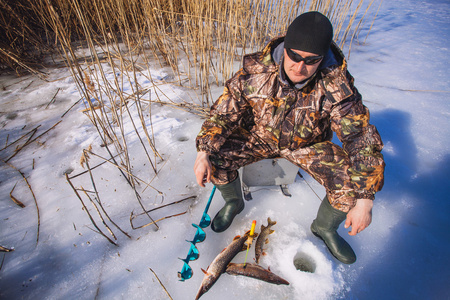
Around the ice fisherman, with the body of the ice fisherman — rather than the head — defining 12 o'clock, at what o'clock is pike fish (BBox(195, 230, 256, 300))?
The pike fish is roughly at 1 o'clock from the ice fisherman.

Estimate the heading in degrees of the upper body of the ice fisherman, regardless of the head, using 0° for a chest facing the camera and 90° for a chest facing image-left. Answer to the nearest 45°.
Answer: approximately 0°
